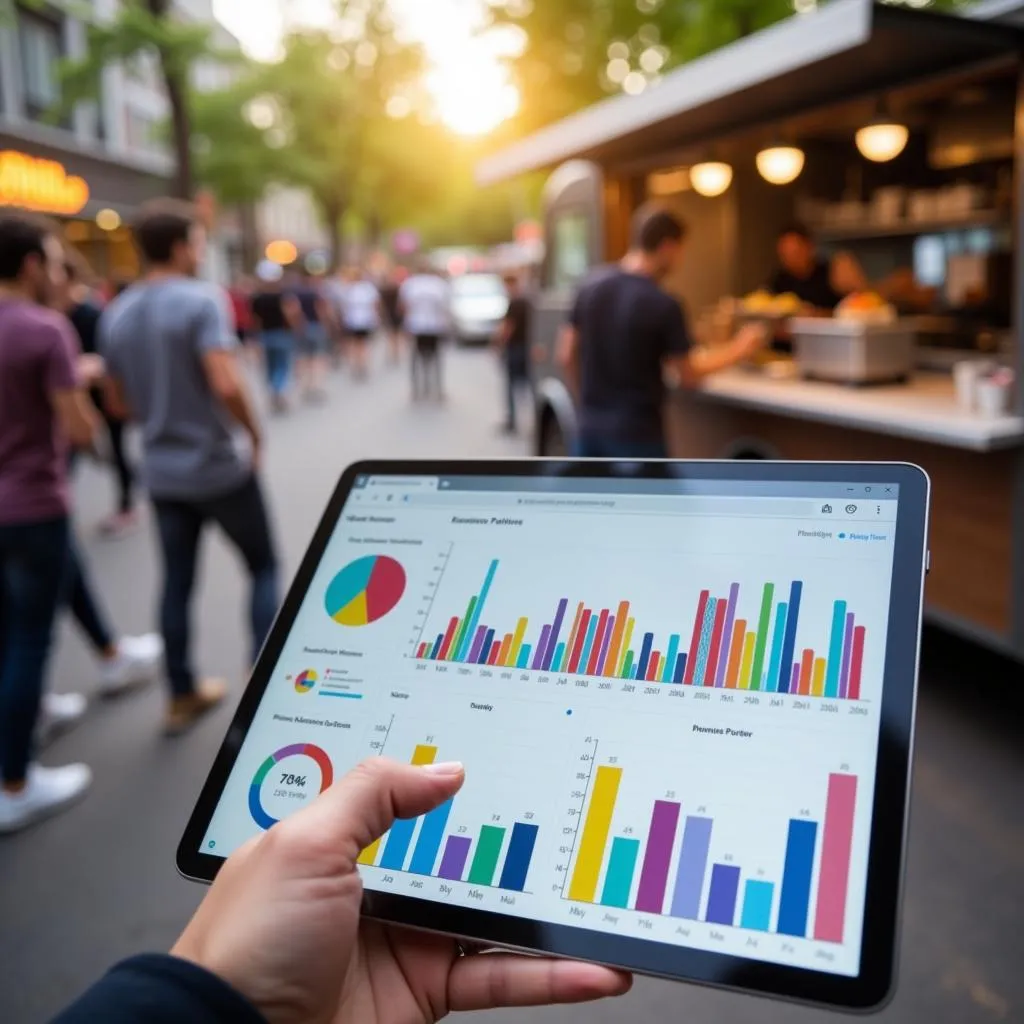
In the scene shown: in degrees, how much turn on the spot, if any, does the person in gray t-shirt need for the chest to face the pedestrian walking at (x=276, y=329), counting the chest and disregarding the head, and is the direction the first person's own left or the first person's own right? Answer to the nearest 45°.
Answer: approximately 45° to the first person's own left

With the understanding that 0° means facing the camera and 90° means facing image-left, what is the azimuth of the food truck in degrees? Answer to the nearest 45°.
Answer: approximately 135°

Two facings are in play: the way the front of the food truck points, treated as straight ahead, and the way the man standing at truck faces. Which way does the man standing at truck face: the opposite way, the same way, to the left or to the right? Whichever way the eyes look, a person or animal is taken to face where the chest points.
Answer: to the right

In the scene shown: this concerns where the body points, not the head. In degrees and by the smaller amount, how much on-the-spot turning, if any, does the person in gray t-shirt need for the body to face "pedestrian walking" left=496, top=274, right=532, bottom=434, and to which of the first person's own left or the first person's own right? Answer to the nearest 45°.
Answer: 0° — they already face them

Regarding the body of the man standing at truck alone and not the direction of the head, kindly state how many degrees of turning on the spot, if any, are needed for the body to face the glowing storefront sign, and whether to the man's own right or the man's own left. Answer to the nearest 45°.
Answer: approximately 90° to the man's own left

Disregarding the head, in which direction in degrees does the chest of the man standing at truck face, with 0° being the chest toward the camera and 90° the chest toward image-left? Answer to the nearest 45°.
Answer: approximately 225°

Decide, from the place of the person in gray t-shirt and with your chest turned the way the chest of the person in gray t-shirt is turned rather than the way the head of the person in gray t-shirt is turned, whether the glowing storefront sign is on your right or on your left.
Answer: on your left

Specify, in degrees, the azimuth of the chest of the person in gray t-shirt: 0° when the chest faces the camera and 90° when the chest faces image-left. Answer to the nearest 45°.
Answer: approximately 225°

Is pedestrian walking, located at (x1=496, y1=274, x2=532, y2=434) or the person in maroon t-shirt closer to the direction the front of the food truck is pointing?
the pedestrian walking

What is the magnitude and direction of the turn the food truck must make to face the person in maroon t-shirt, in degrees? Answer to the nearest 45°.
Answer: approximately 90° to its left

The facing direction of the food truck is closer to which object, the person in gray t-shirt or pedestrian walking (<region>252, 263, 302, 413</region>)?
the pedestrian walking

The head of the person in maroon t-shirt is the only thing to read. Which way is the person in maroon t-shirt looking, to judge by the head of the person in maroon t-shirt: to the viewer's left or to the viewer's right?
to the viewer's right
